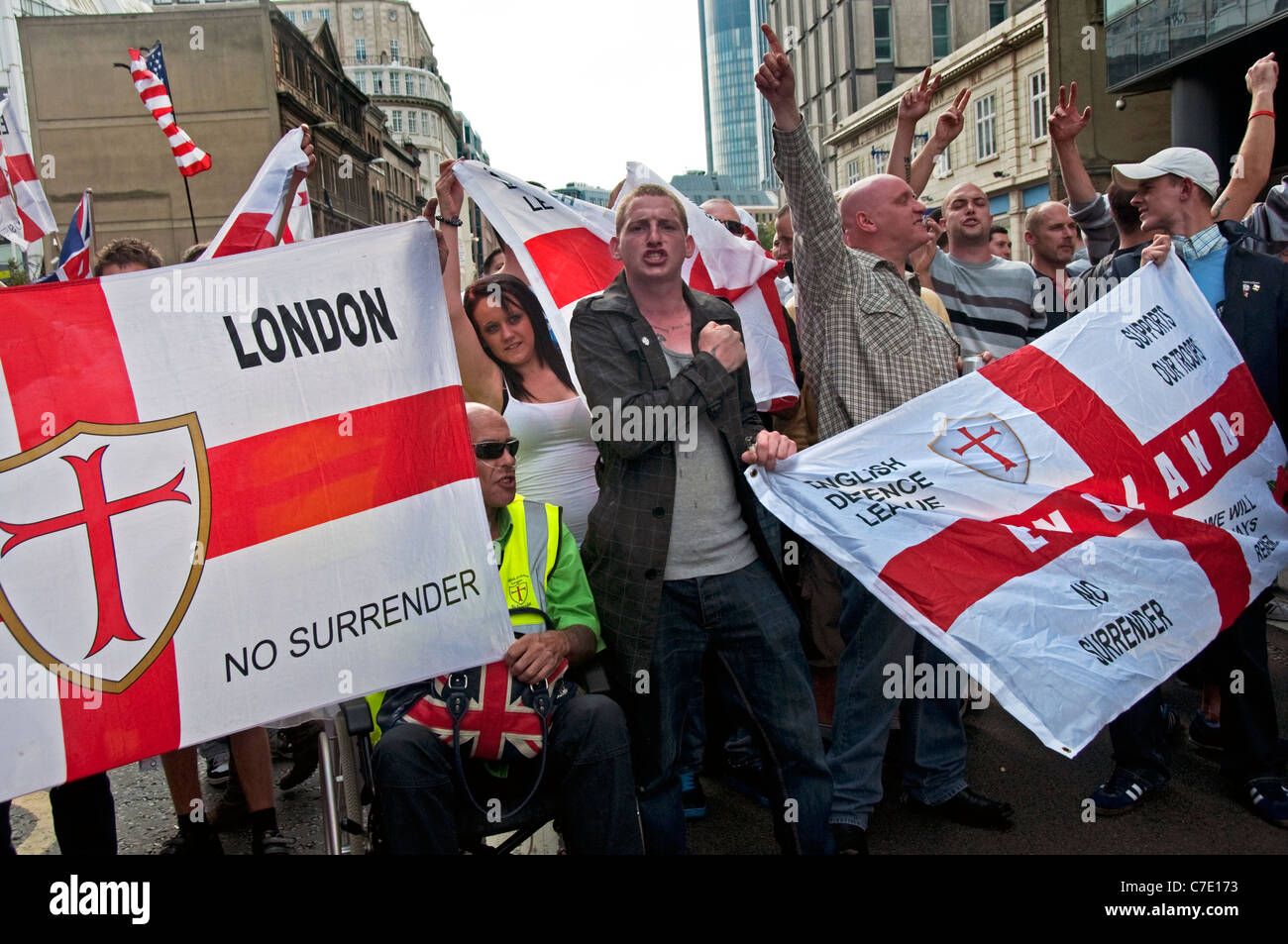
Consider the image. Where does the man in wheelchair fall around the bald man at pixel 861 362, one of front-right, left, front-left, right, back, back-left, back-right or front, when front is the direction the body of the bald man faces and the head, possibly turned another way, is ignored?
right

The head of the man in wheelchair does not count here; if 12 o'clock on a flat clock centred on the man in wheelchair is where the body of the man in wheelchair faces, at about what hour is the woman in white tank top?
The woman in white tank top is roughly at 6 o'clock from the man in wheelchair.

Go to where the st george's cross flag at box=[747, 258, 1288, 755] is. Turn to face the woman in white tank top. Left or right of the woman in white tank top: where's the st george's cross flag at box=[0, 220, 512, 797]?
left

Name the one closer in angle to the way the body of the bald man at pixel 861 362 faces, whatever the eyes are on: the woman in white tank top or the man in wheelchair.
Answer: the man in wheelchair

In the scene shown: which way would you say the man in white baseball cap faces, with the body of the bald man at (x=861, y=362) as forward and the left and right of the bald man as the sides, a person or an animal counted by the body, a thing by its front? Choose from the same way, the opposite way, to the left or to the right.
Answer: to the right

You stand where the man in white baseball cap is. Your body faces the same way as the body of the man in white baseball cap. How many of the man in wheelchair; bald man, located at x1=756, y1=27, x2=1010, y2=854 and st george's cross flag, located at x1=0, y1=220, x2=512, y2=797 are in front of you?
3

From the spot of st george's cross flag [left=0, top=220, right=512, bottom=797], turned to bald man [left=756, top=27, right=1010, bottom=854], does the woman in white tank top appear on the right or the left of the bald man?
left

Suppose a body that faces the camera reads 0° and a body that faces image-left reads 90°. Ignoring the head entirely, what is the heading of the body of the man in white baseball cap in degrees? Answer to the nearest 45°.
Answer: approximately 45°

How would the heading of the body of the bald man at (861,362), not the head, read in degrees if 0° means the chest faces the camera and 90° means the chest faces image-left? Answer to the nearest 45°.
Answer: approximately 315°

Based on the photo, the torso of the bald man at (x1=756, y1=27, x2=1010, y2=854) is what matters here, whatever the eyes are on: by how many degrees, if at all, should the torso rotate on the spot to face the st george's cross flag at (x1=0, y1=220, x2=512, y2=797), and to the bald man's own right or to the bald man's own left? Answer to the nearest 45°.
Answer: approximately 90° to the bald man's own right
